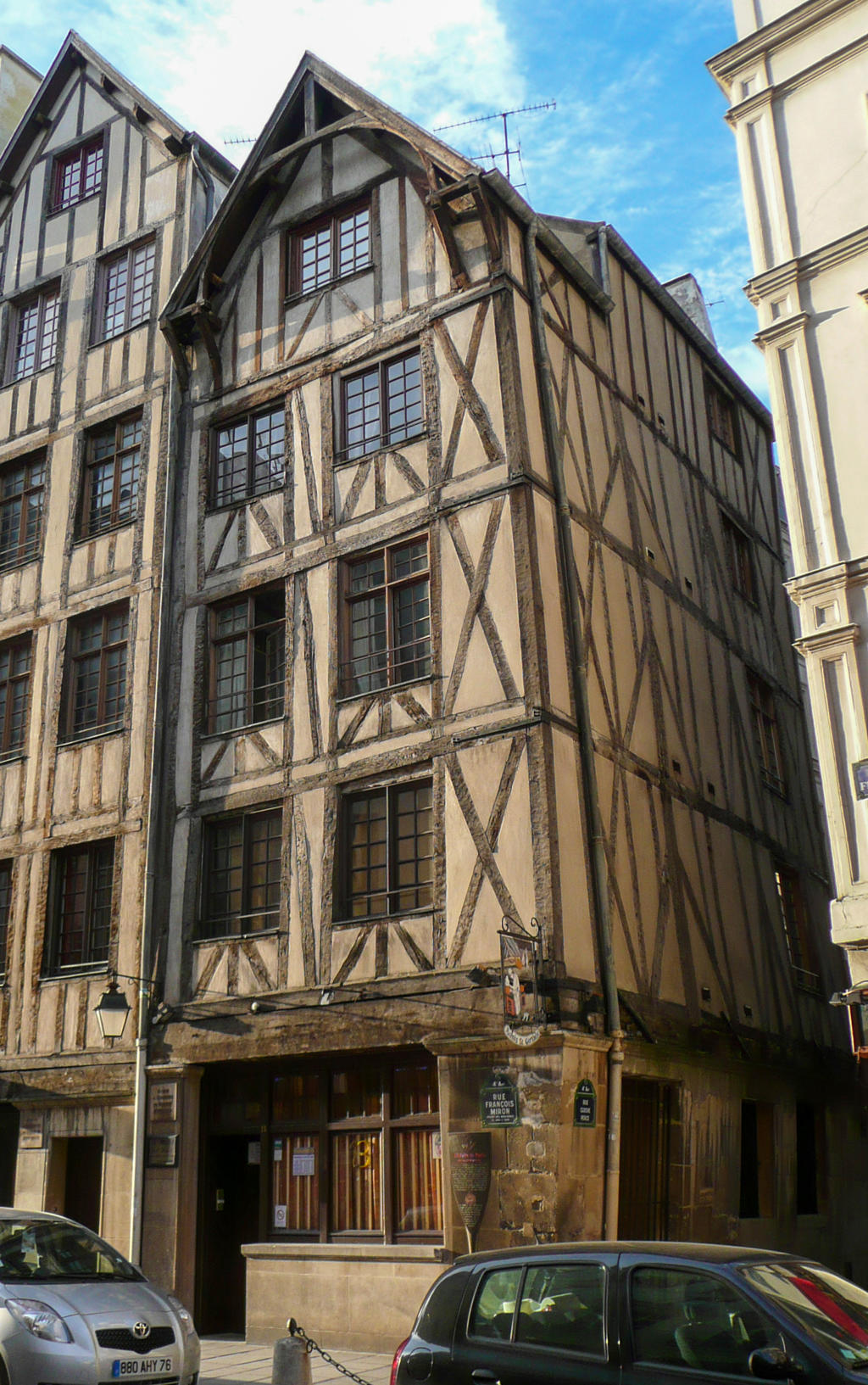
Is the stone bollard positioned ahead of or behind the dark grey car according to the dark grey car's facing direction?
behind

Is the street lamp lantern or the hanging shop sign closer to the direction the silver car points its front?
the hanging shop sign

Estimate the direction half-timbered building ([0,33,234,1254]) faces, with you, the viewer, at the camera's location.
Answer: facing the viewer and to the left of the viewer

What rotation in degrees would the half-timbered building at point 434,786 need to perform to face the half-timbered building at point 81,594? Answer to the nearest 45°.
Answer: approximately 45° to its right

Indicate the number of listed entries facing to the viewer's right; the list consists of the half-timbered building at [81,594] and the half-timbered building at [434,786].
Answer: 0

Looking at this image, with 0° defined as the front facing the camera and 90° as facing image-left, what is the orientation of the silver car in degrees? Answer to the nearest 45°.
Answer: approximately 315°

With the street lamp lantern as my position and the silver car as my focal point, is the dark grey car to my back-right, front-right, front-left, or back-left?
front-left

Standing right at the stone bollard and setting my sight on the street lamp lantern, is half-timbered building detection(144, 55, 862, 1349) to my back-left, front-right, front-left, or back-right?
front-right

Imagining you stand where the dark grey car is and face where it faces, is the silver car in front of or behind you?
behind

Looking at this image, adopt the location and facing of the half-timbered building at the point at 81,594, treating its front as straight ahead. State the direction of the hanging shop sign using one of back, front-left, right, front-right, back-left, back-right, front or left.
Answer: left

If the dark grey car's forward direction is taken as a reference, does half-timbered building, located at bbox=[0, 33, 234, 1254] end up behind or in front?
behind

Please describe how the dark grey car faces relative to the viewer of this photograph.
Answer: facing the viewer and to the right of the viewer

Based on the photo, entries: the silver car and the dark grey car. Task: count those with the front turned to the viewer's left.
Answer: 0

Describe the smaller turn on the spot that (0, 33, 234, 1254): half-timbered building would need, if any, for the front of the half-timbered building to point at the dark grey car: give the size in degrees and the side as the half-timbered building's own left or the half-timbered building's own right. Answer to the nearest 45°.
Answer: approximately 45° to the half-timbered building's own left

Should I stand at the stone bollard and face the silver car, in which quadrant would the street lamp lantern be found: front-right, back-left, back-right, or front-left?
front-right
